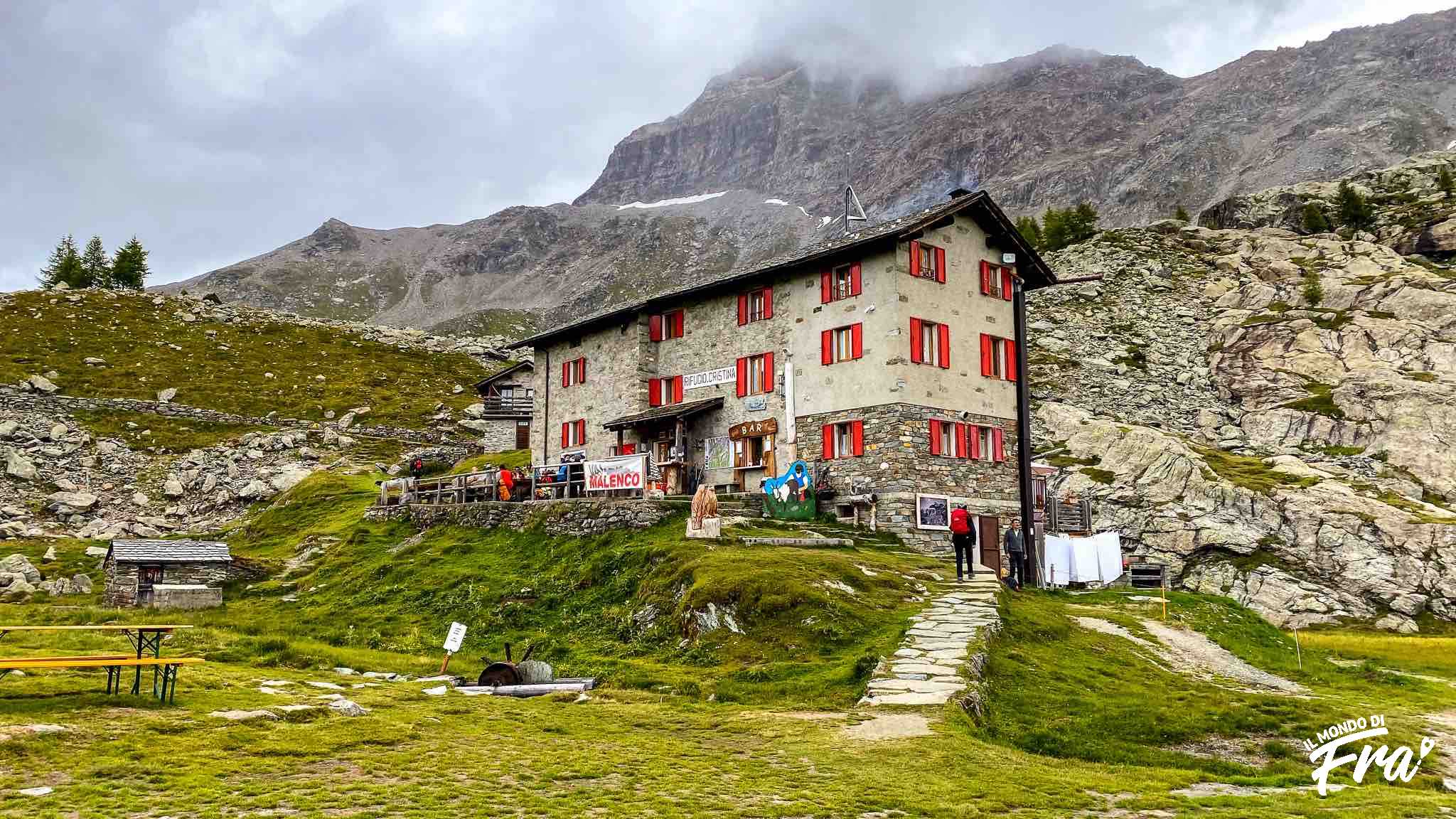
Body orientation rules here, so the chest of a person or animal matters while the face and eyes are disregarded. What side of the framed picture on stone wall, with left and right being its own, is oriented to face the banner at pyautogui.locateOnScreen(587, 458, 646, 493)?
right

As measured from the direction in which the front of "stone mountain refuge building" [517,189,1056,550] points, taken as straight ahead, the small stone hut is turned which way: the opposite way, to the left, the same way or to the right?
to the left

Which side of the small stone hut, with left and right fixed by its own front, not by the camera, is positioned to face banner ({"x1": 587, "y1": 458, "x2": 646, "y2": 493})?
left

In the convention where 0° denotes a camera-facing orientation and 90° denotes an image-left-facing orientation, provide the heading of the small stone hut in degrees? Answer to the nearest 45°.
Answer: approximately 0°

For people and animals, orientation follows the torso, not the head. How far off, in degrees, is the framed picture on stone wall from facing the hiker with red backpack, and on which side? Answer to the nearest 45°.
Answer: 0° — it already faces them

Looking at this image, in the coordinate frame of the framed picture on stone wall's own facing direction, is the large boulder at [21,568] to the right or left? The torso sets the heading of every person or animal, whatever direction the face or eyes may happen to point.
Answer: on its right

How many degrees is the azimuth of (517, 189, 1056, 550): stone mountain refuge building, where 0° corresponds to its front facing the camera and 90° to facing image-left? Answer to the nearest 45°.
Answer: approximately 45°

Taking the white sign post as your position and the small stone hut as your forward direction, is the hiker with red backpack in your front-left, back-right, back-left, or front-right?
back-right

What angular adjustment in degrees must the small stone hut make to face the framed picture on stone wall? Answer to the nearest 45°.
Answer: approximately 45° to its left

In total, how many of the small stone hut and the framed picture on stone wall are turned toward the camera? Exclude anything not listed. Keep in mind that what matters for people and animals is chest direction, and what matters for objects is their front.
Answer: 2

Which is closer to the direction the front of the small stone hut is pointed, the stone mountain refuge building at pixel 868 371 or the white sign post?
the white sign post
